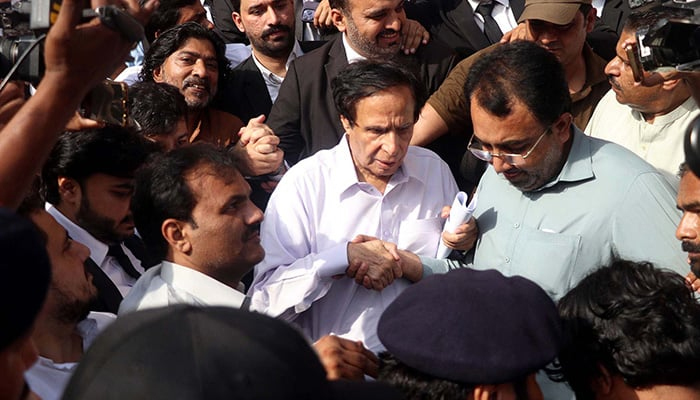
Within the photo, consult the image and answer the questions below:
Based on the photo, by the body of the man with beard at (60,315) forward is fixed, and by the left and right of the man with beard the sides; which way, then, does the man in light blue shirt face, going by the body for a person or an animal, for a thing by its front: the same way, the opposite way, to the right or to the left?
the opposite way

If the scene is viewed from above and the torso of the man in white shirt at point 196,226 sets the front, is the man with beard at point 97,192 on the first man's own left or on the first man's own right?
on the first man's own left

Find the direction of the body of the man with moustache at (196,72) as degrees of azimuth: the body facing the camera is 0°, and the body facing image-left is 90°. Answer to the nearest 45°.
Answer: approximately 315°

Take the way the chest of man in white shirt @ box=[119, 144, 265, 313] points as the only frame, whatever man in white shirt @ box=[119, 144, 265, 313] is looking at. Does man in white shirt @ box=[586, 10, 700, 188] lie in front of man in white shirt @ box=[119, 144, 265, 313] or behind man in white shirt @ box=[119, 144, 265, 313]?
in front

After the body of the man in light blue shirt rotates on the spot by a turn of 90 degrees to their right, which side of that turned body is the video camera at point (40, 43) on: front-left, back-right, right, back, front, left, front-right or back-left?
left

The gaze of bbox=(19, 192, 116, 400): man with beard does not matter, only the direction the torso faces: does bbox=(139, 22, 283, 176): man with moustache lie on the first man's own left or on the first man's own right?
on the first man's own left

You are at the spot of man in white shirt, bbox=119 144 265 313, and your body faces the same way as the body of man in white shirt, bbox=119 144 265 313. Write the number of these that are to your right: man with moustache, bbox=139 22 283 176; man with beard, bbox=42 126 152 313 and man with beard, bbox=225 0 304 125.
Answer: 0

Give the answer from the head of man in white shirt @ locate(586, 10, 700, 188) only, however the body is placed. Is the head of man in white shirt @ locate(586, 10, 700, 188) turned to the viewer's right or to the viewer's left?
to the viewer's left

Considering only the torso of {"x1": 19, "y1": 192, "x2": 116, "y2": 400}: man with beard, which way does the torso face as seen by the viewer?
to the viewer's right

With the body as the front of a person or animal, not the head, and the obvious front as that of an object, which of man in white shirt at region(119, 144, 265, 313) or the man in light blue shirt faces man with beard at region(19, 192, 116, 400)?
the man in light blue shirt

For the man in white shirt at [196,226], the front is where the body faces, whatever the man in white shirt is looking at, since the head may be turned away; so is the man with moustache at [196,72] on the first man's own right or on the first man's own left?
on the first man's own left

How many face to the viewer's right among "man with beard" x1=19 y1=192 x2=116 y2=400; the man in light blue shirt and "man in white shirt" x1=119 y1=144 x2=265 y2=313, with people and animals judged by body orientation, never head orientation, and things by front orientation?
2

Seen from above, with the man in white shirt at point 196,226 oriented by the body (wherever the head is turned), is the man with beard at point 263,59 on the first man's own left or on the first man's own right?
on the first man's own left

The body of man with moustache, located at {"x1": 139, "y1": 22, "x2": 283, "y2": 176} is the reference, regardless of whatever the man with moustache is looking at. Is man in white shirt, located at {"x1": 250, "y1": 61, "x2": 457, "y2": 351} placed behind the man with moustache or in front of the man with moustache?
in front

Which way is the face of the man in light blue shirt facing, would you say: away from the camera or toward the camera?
toward the camera

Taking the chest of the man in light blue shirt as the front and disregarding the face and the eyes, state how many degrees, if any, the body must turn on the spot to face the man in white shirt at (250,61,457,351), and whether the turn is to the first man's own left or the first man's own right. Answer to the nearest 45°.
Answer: approximately 45° to the first man's own right

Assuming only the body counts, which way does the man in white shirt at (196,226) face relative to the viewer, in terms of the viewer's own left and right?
facing to the right of the viewer
